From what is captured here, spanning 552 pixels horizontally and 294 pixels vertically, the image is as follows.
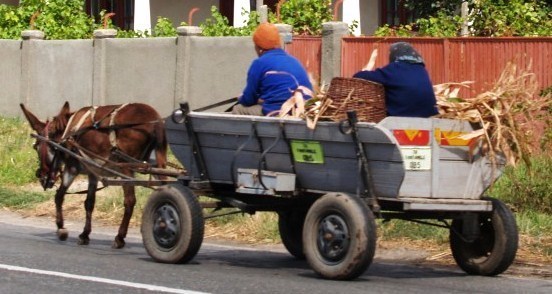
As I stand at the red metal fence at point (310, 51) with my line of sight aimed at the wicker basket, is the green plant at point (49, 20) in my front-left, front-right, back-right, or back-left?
back-right

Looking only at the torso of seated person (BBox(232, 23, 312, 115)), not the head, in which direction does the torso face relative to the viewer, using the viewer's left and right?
facing away from the viewer and to the left of the viewer

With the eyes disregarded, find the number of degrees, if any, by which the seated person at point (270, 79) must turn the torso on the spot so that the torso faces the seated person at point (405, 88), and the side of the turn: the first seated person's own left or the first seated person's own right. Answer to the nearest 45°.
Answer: approximately 180°

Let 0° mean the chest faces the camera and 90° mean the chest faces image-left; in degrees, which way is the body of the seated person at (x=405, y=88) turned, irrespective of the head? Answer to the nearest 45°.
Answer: approximately 135°

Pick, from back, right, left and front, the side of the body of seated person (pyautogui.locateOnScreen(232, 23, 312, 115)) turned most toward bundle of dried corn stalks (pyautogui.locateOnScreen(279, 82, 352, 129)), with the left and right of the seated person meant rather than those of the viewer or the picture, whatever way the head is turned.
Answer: back

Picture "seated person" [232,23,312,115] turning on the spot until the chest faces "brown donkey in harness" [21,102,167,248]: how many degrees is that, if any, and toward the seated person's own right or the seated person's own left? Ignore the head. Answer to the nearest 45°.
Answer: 0° — they already face it

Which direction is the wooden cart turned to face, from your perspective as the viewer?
facing away from the viewer and to the left of the viewer

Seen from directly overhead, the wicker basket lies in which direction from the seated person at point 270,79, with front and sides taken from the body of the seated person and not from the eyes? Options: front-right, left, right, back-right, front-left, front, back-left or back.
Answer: back

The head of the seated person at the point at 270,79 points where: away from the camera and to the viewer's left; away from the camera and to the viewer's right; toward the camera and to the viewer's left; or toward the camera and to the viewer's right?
away from the camera and to the viewer's left
